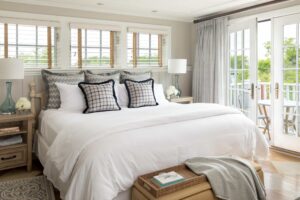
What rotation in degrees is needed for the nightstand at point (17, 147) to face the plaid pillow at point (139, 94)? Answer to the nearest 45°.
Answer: approximately 45° to its left

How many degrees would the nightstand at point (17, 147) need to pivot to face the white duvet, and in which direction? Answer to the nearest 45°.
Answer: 0° — it already faces it

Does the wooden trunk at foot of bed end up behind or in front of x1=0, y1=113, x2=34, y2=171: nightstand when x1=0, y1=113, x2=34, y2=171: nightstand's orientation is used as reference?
in front

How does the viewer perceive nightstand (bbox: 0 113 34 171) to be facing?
facing the viewer and to the right of the viewer

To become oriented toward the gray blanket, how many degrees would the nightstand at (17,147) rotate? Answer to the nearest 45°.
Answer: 0° — it already faces it
